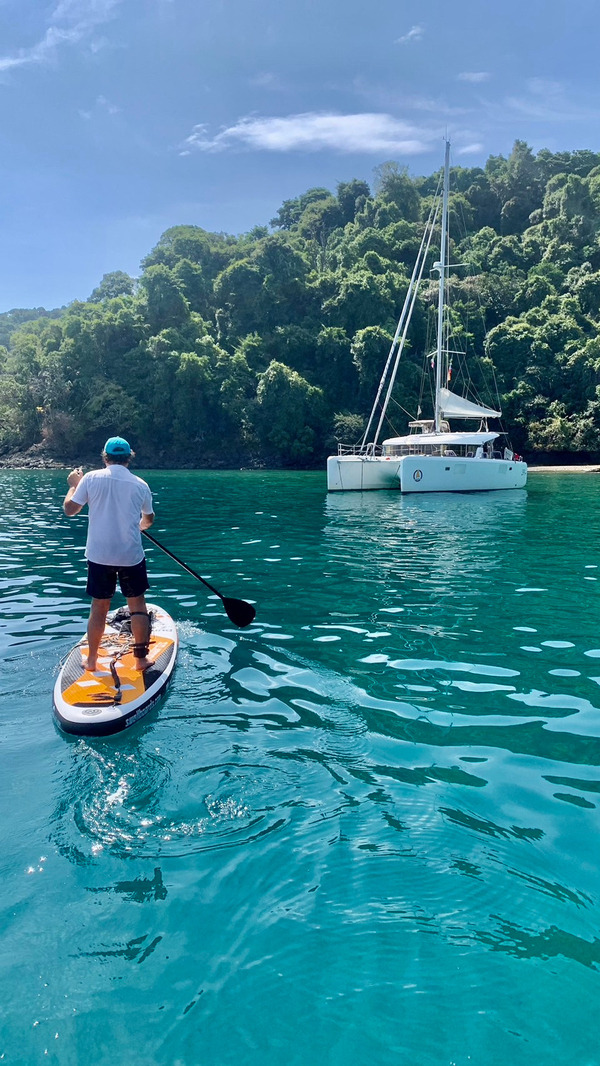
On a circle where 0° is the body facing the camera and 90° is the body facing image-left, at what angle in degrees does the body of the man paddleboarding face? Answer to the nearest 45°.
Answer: approximately 180°

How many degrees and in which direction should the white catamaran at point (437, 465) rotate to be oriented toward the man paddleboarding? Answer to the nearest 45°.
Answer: approximately 45° to its left

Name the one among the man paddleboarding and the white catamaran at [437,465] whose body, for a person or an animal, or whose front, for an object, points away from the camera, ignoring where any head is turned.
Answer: the man paddleboarding

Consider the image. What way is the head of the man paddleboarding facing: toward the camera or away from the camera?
away from the camera

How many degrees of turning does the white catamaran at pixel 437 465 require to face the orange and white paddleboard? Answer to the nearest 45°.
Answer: approximately 45° to its left

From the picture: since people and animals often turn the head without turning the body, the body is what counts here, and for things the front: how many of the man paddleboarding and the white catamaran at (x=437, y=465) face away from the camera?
1

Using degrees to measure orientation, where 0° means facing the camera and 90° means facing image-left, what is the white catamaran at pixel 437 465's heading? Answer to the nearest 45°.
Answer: approximately 45°
